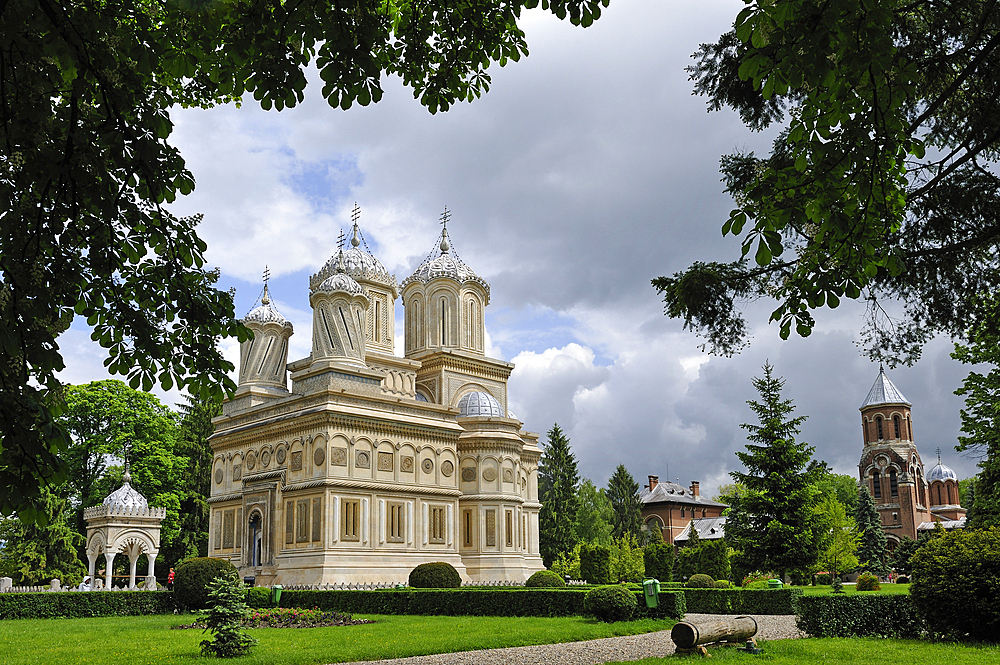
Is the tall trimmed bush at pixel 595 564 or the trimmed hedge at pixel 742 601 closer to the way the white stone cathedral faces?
the trimmed hedge

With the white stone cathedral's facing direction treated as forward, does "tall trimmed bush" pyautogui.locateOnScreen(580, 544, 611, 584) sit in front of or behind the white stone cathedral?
behind

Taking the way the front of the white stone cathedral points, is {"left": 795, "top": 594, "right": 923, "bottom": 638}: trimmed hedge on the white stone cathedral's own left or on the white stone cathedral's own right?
on the white stone cathedral's own left

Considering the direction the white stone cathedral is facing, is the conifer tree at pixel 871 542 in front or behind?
behind

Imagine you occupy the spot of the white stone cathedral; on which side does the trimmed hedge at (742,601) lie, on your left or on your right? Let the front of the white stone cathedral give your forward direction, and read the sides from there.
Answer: on your left

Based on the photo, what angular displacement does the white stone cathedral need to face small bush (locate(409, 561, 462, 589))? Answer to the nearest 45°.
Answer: approximately 45° to its left

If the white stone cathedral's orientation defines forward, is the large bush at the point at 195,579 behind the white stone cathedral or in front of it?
in front

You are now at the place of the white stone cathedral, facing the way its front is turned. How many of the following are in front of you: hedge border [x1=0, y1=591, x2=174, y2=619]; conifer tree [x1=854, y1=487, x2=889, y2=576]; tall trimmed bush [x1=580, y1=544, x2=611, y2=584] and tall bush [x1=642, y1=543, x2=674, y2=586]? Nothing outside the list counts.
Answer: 1
